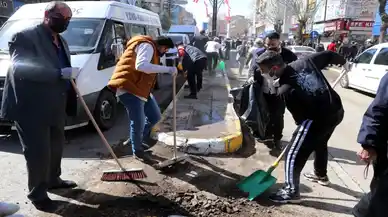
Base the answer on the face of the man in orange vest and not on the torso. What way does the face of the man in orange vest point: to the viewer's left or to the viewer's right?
to the viewer's right

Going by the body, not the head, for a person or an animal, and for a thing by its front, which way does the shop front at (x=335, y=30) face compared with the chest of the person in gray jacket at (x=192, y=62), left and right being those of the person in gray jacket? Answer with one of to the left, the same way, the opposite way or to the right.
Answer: the same way

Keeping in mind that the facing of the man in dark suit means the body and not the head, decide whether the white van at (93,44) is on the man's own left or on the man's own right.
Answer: on the man's own left

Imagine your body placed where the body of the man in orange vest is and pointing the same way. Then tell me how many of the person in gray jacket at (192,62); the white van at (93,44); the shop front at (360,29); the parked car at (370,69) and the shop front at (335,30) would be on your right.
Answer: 0

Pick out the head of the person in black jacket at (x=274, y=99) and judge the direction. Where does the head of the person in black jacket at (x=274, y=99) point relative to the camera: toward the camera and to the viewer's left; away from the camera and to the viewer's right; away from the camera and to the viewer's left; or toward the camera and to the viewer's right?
toward the camera and to the viewer's left

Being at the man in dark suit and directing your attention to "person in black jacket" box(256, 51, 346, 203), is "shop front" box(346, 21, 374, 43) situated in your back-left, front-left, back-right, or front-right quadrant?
front-left

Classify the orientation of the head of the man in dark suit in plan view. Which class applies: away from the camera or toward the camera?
toward the camera

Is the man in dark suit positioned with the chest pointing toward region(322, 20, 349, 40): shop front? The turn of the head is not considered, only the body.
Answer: no

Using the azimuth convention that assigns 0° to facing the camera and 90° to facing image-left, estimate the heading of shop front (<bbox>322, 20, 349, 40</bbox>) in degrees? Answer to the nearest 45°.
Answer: approximately 45°

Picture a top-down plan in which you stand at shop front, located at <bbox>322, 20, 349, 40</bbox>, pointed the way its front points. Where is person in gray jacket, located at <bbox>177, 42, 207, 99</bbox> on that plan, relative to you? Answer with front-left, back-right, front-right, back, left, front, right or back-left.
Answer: front-left

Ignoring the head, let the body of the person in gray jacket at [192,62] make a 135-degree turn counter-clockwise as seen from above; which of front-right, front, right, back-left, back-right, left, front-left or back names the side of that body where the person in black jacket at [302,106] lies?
front-right

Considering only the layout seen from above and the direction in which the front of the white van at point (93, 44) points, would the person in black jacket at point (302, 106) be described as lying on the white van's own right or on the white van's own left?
on the white van's own left

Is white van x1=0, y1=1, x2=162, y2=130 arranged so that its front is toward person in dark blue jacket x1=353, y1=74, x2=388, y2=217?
no

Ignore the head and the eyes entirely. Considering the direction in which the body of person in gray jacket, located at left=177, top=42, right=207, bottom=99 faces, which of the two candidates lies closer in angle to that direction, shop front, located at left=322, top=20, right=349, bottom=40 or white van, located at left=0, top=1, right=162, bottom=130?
the white van

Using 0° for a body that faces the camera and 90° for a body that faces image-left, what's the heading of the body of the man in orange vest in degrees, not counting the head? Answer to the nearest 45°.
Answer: approximately 270°
